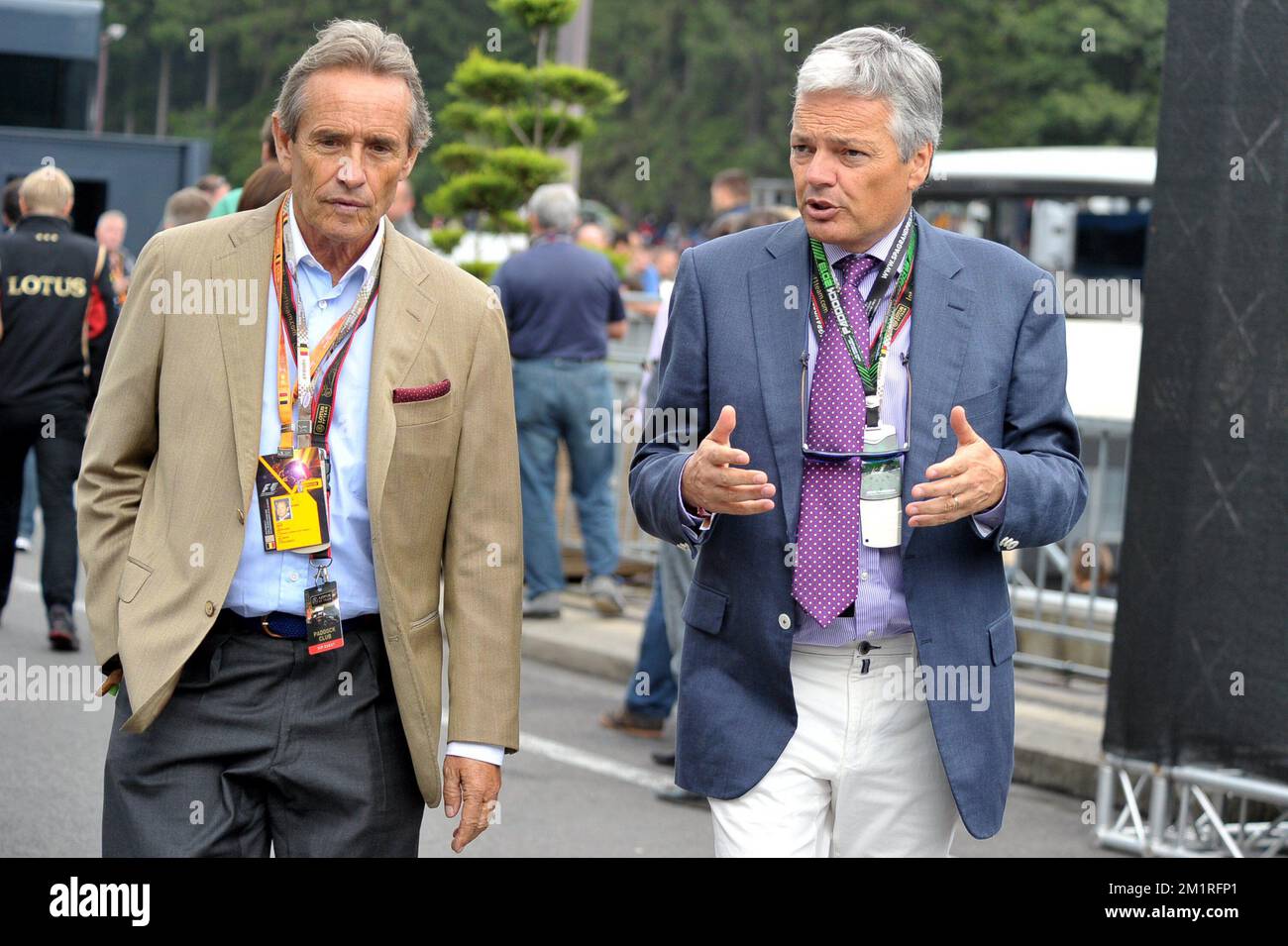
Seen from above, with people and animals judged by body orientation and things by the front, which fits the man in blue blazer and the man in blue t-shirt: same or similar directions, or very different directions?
very different directions

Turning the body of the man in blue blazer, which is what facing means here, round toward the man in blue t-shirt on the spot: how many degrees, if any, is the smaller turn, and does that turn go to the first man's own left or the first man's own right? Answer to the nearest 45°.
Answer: approximately 180°

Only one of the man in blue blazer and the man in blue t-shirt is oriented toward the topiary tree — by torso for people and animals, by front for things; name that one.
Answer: the man in blue t-shirt

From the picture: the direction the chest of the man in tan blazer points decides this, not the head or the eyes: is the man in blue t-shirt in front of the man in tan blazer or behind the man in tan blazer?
behind

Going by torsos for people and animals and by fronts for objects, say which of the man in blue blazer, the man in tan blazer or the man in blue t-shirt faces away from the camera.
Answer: the man in blue t-shirt

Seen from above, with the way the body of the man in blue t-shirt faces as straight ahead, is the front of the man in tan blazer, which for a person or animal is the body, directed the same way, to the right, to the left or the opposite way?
the opposite way

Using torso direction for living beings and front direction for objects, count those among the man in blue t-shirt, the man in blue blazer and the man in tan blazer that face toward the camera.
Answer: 2

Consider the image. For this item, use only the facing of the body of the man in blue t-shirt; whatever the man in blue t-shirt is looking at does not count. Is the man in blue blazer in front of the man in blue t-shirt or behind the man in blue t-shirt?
behind

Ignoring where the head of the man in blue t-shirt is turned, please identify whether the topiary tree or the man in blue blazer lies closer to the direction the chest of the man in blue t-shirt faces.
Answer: the topiary tree

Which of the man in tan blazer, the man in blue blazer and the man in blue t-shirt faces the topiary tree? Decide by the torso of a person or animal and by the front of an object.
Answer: the man in blue t-shirt

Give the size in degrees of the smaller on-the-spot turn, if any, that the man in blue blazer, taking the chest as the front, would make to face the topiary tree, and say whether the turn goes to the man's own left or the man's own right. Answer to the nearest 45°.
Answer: approximately 180°

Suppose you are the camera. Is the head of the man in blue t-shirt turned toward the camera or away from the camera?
away from the camera

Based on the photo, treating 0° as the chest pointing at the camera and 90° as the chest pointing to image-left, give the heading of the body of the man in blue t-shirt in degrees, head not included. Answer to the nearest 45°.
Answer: approximately 180°

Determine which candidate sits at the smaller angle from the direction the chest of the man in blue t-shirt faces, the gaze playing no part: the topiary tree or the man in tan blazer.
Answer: the topiary tree
